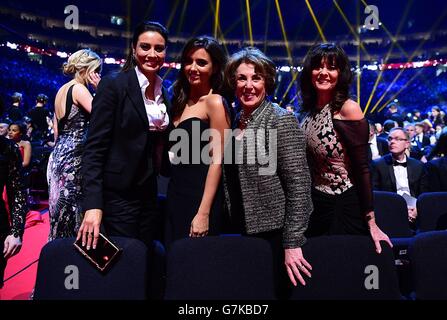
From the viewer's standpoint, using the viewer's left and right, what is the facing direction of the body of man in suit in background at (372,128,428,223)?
facing the viewer

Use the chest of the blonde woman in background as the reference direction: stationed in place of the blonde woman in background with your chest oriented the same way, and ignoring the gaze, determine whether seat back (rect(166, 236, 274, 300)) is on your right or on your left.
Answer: on your right

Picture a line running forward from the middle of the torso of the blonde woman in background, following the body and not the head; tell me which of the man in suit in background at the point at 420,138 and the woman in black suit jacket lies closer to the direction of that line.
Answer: the man in suit in background

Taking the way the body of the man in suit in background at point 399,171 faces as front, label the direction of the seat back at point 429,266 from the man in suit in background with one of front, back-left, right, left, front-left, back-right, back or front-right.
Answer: front

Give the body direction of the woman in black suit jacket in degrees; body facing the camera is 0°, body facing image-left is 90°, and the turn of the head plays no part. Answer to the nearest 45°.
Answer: approximately 315°

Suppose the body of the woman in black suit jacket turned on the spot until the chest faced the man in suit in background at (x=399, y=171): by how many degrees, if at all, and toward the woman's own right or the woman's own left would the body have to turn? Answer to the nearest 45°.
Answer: approximately 90° to the woman's own left

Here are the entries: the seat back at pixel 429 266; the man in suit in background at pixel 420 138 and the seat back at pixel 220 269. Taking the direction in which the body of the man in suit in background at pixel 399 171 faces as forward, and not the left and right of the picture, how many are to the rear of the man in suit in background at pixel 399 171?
1

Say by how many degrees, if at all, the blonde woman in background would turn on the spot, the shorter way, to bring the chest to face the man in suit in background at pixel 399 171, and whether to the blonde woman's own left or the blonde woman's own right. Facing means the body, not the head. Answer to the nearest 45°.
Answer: approximately 45° to the blonde woman's own right

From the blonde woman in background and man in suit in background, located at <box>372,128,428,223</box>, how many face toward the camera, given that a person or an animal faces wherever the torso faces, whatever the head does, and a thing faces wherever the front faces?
1

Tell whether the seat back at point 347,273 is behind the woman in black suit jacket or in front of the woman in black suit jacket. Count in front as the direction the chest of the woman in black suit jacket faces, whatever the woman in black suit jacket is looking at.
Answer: in front

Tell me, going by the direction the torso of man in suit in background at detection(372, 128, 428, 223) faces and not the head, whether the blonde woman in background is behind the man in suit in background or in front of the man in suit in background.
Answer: in front

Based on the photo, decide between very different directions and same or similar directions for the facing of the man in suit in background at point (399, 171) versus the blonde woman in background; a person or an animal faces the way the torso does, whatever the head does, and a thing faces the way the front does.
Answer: very different directions

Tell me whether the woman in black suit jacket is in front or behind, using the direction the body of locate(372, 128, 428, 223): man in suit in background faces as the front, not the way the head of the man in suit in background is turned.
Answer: in front
